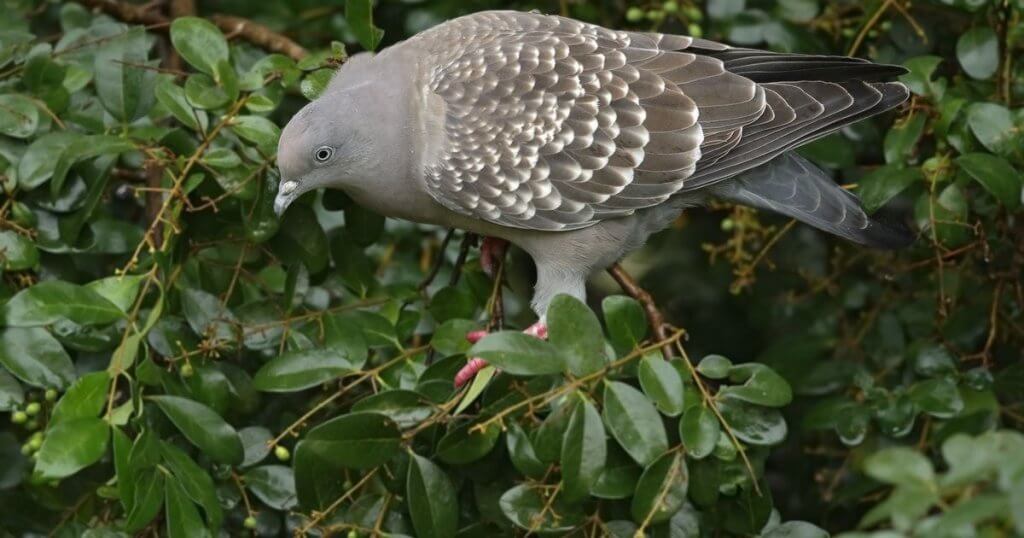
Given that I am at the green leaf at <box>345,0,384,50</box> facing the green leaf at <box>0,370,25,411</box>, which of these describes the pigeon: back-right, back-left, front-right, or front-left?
back-left

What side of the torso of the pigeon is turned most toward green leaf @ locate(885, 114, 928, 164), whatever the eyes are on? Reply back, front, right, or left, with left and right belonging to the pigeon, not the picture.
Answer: back

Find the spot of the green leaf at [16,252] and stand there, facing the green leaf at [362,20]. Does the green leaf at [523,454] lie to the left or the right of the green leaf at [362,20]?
right

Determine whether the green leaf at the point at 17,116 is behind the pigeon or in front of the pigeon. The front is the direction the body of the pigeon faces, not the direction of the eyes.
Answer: in front

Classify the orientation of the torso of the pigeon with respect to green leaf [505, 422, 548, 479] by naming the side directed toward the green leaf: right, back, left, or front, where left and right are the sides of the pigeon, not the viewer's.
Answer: left

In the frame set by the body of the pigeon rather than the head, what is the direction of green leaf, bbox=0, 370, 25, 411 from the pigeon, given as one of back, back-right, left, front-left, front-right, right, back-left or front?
front-left

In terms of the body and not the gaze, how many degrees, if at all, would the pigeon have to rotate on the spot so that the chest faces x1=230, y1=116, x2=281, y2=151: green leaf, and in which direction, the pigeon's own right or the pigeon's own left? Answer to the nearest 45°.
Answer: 0° — it already faces it

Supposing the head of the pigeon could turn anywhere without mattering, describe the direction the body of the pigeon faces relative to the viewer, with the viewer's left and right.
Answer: facing to the left of the viewer

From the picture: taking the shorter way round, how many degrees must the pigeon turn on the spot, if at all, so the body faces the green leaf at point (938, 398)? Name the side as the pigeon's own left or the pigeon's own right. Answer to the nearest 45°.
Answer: approximately 180°

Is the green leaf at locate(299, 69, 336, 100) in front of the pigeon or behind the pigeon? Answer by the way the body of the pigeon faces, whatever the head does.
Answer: in front

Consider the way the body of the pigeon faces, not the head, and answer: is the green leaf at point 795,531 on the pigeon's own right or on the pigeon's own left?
on the pigeon's own left

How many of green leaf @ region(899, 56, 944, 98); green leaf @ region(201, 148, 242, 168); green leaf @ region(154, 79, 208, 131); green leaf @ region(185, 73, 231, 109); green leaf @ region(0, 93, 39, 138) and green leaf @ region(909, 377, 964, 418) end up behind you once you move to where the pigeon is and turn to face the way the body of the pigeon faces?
2

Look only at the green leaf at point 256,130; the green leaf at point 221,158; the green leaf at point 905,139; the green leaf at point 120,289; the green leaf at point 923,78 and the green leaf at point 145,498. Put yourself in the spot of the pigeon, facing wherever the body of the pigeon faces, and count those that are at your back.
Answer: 2

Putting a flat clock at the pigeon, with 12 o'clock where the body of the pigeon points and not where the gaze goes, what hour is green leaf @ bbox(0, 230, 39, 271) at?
The green leaf is roughly at 11 o'clock from the pigeon.
